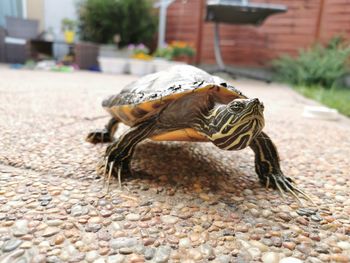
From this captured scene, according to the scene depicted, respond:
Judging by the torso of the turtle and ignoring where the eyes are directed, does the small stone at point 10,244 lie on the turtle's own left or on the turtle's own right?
on the turtle's own right

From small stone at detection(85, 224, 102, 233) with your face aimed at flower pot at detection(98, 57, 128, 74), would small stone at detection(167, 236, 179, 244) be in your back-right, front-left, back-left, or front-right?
back-right

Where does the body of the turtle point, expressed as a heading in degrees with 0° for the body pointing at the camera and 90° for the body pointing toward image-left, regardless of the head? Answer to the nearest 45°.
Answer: approximately 315°

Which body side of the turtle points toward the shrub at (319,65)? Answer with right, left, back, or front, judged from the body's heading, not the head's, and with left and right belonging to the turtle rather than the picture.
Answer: left
